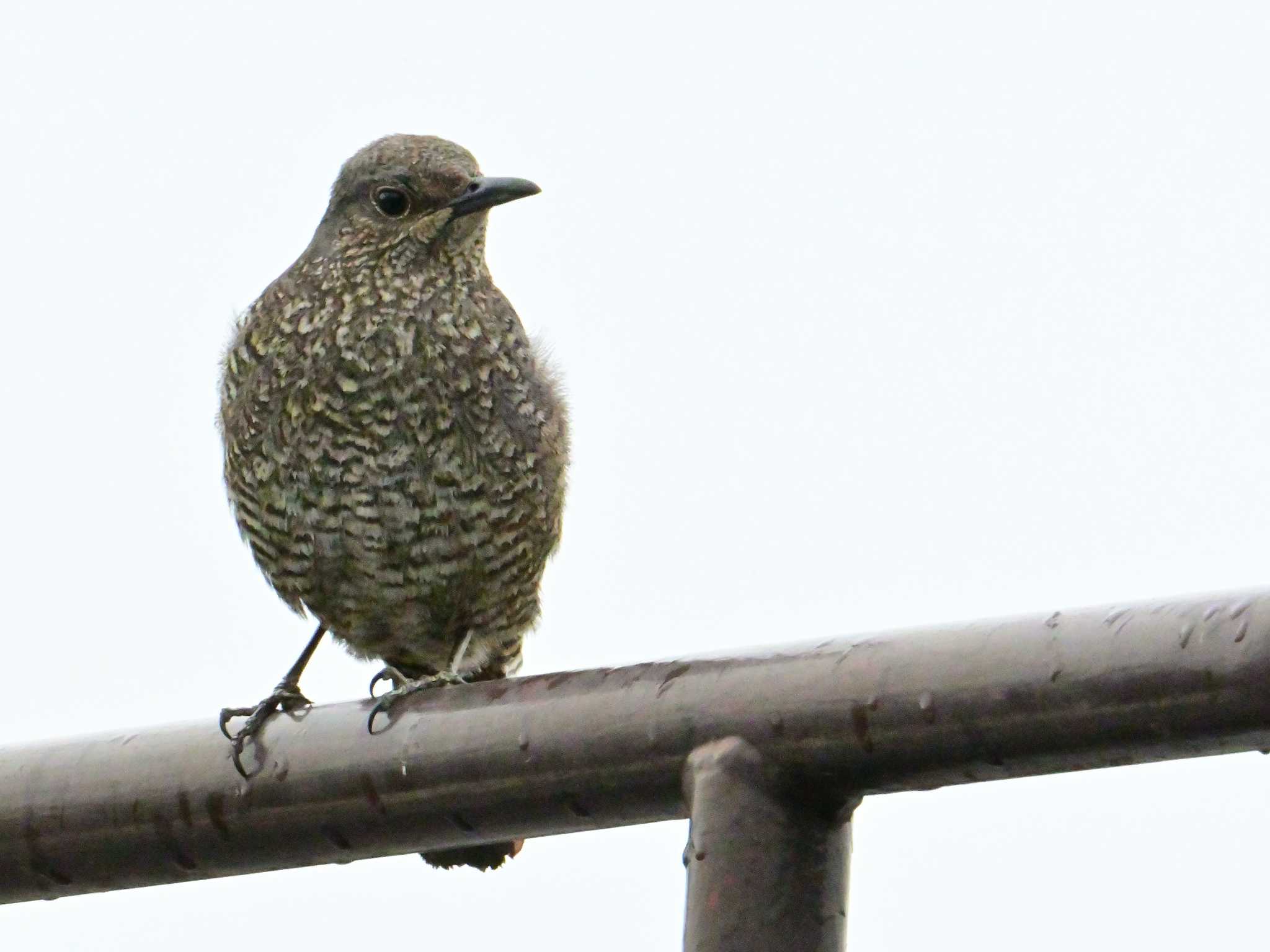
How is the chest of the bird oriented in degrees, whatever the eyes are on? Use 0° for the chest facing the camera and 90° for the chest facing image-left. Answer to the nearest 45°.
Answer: approximately 0°
